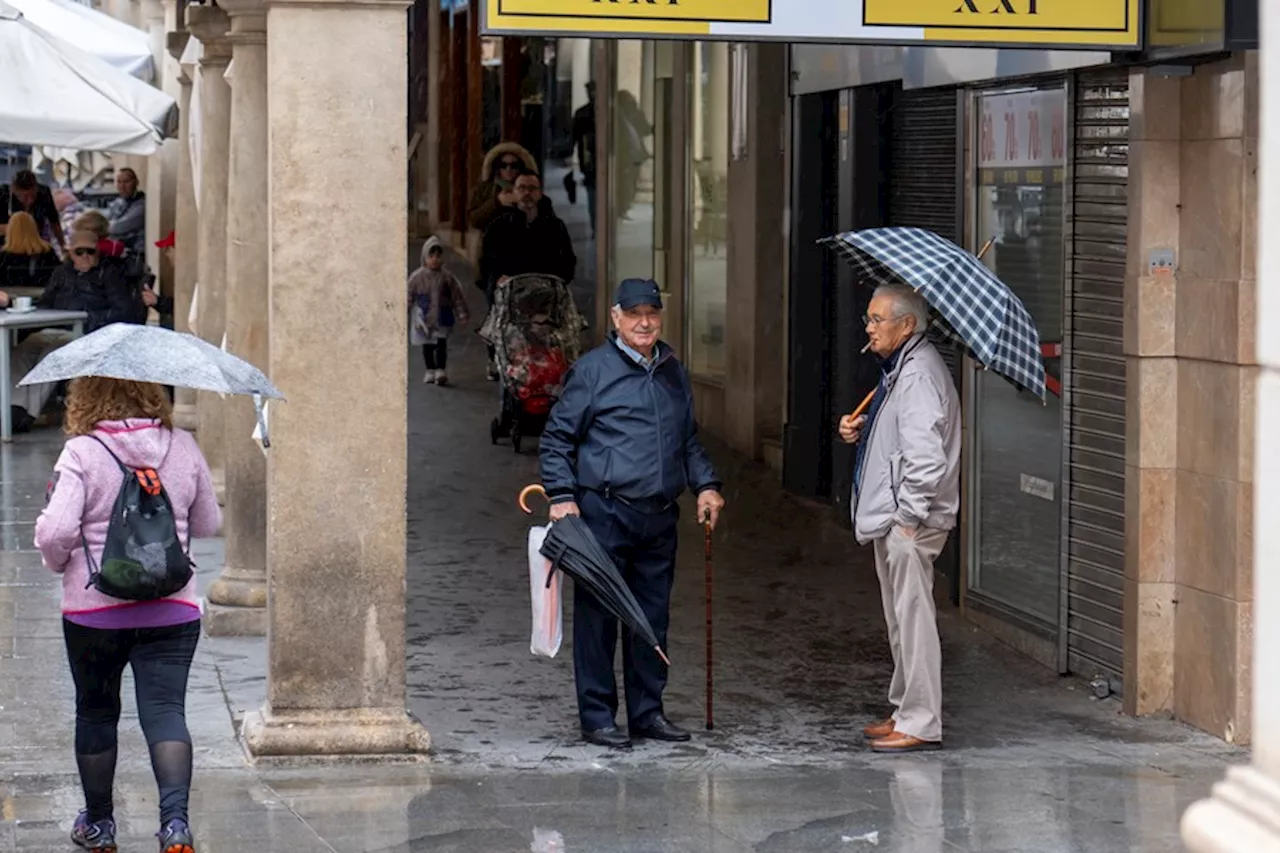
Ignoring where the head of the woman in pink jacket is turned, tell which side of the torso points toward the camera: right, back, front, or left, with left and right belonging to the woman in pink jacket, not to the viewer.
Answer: back

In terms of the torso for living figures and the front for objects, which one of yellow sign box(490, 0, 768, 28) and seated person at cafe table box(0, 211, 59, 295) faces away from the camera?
the seated person at cafe table

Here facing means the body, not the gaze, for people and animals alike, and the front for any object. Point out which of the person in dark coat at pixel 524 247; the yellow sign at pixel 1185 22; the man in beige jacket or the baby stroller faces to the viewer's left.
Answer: the man in beige jacket

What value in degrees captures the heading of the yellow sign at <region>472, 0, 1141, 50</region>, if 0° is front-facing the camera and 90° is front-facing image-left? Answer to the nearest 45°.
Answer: approximately 0°

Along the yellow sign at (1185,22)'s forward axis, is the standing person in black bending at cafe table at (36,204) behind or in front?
behind

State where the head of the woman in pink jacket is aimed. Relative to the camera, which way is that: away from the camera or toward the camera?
away from the camera

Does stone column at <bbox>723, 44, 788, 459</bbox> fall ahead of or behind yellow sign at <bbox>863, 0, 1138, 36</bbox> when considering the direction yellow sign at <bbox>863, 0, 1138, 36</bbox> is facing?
behind

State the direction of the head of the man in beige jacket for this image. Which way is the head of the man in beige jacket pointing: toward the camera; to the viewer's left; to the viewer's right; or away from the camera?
to the viewer's left
